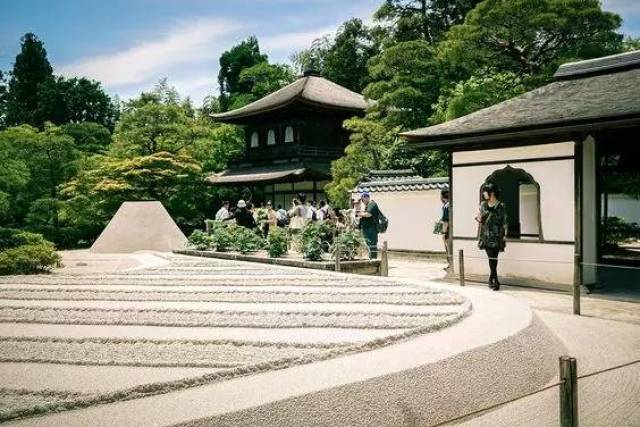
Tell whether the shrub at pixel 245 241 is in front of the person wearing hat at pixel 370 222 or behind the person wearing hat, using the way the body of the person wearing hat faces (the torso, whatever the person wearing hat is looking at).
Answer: in front

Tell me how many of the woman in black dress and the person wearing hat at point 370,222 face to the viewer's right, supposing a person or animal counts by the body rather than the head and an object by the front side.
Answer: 0

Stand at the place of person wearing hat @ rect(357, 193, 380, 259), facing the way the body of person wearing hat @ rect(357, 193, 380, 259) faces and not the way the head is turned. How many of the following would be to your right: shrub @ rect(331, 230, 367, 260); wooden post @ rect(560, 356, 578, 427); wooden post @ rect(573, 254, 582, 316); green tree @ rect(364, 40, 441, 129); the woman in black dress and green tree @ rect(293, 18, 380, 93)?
2

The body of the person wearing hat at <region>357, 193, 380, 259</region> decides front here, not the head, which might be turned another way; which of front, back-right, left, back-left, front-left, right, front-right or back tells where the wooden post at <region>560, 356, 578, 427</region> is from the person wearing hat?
left

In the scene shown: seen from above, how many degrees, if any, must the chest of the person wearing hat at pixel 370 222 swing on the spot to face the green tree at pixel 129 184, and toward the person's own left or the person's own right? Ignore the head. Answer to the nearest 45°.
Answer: approximately 45° to the person's own right

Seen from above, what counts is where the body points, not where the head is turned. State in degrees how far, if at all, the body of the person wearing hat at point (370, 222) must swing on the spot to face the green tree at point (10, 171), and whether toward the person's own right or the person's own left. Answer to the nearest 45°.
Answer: approximately 45° to the person's own right

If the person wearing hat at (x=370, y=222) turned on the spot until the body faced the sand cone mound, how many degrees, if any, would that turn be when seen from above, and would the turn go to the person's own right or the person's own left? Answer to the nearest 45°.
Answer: approximately 45° to the person's own right

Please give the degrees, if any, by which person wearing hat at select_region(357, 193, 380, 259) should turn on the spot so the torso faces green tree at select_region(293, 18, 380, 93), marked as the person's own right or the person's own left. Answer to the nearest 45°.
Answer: approximately 90° to the person's own right

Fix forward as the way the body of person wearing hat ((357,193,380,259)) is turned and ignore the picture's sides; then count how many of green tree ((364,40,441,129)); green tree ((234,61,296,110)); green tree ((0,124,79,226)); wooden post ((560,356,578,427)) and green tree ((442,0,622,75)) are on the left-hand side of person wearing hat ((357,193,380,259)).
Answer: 1

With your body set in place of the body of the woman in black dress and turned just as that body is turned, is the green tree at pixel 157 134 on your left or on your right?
on your right

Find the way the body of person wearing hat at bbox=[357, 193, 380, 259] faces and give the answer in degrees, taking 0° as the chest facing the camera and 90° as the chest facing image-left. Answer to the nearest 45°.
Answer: approximately 90°

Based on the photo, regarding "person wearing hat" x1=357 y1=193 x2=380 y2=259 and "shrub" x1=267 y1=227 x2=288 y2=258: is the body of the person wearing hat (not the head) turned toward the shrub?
yes
